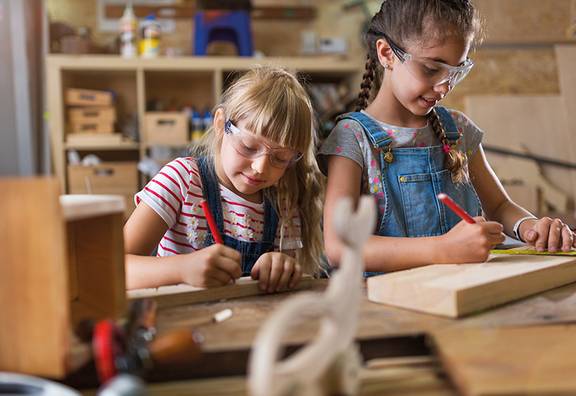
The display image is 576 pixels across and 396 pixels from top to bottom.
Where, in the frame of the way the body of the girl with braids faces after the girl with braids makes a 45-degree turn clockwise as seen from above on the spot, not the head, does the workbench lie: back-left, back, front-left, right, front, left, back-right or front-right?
front

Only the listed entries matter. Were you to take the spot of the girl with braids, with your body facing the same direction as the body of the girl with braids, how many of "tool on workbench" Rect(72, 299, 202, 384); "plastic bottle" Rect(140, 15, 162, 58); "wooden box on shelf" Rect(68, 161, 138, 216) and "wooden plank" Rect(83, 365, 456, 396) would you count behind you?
2

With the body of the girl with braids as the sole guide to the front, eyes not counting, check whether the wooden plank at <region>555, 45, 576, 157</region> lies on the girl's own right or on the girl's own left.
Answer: on the girl's own left

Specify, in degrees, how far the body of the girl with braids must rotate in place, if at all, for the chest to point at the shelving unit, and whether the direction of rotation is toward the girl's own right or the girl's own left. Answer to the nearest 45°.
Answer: approximately 180°

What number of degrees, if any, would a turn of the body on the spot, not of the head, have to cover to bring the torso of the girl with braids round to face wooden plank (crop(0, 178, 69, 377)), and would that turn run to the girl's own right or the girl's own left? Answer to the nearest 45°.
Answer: approximately 45° to the girl's own right

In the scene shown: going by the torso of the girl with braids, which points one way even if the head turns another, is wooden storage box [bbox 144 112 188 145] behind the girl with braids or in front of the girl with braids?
behind

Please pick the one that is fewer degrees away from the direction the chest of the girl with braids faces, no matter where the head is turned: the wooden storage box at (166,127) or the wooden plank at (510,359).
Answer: the wooden plank

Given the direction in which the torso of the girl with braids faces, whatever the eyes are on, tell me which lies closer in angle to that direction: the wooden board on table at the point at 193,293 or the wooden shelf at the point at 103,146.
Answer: the wooden board on table

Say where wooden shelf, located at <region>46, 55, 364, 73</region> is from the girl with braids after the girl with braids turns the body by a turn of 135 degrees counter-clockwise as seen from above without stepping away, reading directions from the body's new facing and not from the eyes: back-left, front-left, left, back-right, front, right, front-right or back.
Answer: front-left

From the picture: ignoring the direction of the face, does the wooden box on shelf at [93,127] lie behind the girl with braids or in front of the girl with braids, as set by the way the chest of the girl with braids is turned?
behind

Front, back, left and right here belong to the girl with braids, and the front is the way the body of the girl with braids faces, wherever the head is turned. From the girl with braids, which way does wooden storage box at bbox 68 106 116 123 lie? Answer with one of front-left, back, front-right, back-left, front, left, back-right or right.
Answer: back

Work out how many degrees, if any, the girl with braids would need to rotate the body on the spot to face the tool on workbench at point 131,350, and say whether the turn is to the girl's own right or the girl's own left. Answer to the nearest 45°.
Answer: approximately 45° to the girl's own right

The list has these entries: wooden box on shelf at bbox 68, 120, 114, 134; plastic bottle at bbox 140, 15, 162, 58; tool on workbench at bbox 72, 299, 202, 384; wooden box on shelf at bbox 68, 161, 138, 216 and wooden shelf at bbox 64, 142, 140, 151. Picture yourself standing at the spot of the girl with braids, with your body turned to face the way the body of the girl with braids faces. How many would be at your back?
4
